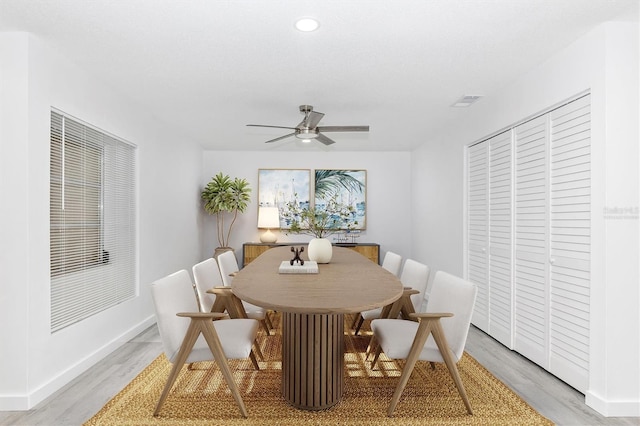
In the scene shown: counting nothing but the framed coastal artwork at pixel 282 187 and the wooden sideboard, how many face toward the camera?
2

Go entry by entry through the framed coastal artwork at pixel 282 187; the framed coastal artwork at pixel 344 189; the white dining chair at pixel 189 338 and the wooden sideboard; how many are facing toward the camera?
3

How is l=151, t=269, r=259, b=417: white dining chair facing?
to the viewer's right

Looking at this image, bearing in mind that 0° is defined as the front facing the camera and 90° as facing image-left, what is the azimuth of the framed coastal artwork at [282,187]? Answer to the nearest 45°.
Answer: approximately 0°

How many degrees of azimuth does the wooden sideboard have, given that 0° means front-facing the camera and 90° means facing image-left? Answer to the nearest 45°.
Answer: approximately 0°

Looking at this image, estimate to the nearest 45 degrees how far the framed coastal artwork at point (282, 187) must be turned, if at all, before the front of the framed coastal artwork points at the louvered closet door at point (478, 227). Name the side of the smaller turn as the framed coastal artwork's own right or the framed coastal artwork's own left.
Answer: approximately 45° to the framed coastal artwork's own left

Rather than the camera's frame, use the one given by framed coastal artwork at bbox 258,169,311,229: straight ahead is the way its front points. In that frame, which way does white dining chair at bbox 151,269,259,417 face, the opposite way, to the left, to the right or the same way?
to the left

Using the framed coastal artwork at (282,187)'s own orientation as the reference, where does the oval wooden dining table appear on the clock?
The oval wooden dining table is roughly at 12 o'clock from the framed coastal artwork.

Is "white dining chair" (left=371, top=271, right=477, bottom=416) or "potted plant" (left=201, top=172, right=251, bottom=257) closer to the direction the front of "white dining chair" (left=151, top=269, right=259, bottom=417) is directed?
the white dining chair

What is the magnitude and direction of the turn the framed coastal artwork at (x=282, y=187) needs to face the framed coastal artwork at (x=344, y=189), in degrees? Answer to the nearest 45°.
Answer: approximately 90° to its left

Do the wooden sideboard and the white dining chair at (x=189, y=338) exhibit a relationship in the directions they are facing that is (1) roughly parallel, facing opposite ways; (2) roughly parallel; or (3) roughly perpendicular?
roughly perpendicular
